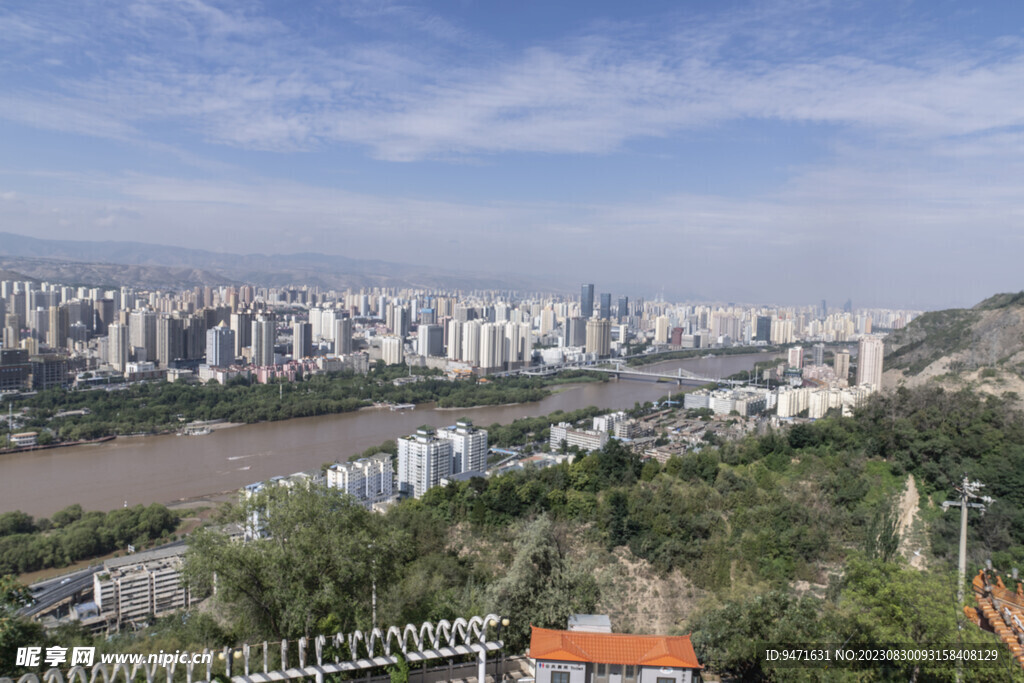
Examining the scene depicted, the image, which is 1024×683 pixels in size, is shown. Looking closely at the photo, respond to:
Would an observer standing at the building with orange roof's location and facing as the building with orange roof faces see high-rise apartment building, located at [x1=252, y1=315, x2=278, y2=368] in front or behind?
behind

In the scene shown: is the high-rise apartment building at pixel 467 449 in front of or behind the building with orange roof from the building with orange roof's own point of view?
behind

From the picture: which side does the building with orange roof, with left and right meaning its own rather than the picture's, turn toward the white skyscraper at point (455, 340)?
back

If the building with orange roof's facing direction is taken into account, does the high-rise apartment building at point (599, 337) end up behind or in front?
behind

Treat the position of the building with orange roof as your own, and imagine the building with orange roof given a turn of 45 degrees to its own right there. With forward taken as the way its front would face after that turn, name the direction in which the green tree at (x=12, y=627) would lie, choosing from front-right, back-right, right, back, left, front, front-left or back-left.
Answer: front-right

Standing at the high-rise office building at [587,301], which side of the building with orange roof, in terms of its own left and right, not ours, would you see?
back

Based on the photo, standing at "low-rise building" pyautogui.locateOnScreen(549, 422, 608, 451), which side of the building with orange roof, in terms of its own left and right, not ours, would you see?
back

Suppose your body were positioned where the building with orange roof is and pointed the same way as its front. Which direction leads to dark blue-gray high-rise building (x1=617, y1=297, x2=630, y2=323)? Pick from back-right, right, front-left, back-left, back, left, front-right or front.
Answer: back

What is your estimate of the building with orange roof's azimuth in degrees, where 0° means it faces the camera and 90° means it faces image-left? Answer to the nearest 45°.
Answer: approximately 0°

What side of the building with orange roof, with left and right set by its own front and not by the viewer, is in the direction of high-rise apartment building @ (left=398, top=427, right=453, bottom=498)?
back

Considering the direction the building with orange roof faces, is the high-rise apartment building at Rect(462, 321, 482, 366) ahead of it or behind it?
behind

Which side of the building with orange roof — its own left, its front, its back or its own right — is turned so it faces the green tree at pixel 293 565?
right

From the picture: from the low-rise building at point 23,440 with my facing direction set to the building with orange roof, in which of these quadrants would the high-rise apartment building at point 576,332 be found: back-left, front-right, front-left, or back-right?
back-left
